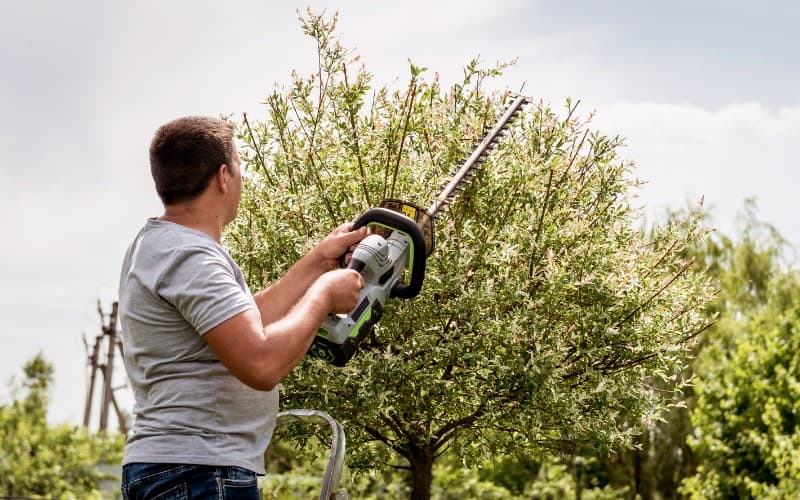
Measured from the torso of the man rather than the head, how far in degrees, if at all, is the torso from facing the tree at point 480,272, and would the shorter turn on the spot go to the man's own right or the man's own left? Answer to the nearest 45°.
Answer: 0° — they already face it

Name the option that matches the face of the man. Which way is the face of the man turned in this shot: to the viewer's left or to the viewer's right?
to the viewer's right

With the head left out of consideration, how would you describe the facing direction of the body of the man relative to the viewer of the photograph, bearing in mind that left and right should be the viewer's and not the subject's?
facing away from the viewer and to the right of the viewer

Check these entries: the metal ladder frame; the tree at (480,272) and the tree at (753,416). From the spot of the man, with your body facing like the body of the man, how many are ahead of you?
3

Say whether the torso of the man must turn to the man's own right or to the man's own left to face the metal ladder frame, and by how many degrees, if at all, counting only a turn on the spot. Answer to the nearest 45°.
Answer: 0° — they already face it

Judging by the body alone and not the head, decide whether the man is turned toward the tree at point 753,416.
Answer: yes
